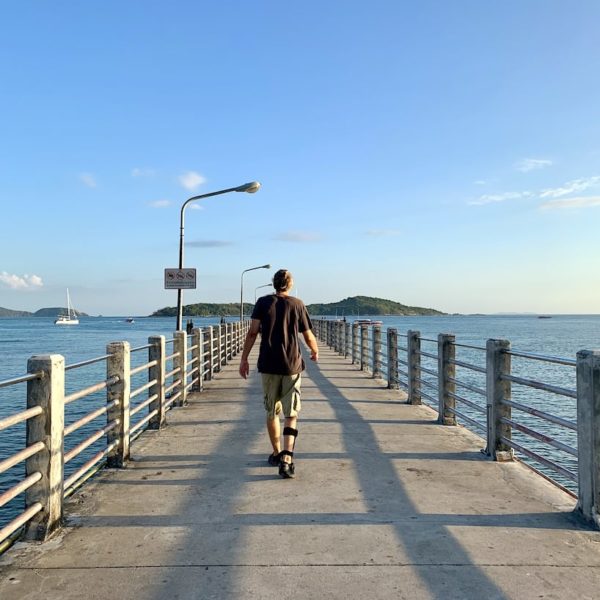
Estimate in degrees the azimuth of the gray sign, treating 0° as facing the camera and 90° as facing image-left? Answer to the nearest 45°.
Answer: approximately 0°

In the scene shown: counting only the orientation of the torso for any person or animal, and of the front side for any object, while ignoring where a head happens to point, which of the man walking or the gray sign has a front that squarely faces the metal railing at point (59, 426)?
the gray sign

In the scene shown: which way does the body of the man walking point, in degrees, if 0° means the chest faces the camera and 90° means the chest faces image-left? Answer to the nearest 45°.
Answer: approximately 180°

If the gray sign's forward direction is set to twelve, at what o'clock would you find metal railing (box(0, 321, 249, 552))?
The metal railing is roughly at 12 o'clock from the gray sign.

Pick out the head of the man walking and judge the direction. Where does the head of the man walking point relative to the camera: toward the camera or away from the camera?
away from the camera

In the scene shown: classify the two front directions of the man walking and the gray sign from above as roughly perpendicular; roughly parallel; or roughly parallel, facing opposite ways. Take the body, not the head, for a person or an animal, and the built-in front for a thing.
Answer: roughly parallel, facing opposite ways

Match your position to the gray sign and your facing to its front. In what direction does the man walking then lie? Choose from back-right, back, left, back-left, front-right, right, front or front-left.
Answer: front

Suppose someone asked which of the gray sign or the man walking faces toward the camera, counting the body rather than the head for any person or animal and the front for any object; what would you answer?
the gray sign

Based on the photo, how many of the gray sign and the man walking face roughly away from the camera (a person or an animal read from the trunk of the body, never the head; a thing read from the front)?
1

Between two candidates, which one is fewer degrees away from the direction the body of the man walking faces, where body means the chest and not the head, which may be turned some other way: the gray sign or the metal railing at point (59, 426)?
the gray sign

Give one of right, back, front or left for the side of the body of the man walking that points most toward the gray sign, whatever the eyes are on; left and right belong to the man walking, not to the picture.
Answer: front

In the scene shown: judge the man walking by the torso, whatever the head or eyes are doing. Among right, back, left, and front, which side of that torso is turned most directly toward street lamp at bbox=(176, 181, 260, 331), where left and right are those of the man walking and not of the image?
front

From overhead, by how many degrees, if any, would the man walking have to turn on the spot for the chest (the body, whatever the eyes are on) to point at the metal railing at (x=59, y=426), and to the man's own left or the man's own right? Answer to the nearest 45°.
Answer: approximately 135° to the man's own left
